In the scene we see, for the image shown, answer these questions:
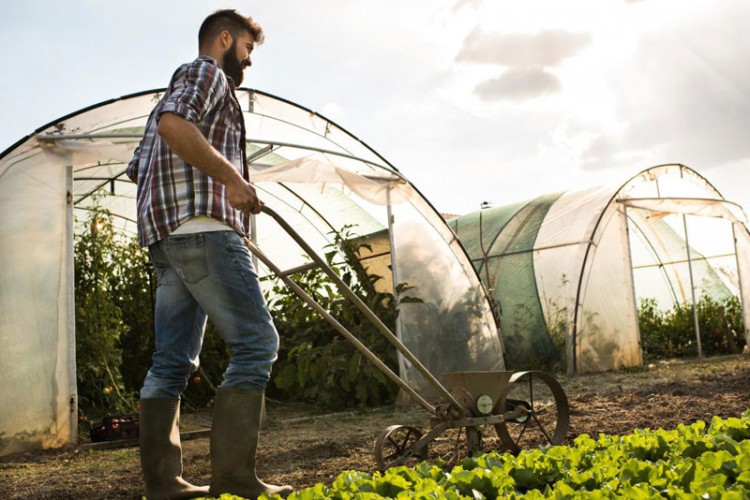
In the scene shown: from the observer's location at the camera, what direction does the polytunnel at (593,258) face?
facing the viewer and to the right of the viewer

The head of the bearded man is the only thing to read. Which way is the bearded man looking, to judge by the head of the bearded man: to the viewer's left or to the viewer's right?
to the viewer's right

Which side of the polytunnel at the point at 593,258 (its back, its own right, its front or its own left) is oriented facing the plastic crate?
right

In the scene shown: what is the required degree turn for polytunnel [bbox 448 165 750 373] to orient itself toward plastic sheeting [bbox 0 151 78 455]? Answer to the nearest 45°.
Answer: approximately 90° to its right

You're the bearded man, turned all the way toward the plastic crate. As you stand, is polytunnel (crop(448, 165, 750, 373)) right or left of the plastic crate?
right

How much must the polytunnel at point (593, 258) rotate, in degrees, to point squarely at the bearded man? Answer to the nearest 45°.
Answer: approximately 45° to its right
